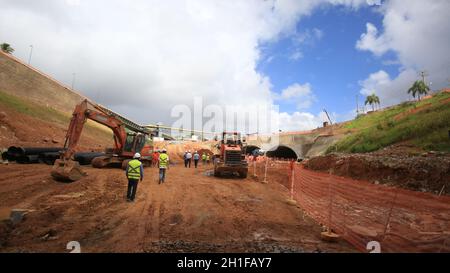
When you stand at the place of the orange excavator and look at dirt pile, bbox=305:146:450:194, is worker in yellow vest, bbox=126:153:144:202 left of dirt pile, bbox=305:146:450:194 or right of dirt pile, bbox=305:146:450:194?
right

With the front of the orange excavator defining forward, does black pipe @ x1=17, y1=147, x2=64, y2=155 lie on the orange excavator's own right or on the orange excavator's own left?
on the orange excavator's own right

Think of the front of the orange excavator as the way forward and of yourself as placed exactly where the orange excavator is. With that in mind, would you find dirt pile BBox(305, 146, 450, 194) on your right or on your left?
on your left

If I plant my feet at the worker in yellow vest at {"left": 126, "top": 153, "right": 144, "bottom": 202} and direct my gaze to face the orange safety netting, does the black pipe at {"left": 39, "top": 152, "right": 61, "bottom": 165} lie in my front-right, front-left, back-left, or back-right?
back-left

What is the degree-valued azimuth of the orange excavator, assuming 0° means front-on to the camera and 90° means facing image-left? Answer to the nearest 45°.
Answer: approximately 45°

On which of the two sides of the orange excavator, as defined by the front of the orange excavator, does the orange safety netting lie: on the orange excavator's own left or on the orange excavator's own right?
on the orange excavator's own left

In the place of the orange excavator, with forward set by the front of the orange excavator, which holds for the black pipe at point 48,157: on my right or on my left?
on my right

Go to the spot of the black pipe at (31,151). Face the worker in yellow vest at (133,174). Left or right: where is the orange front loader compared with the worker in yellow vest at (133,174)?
left

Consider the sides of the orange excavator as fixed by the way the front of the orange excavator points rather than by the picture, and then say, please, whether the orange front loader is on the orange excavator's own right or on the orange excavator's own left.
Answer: on the orange excavator's own left

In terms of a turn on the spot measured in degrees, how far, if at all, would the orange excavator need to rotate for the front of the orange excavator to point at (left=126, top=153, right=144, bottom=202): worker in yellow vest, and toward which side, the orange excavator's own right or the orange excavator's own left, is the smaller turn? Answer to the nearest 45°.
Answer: approximately 45° to the orange excavator's own left
